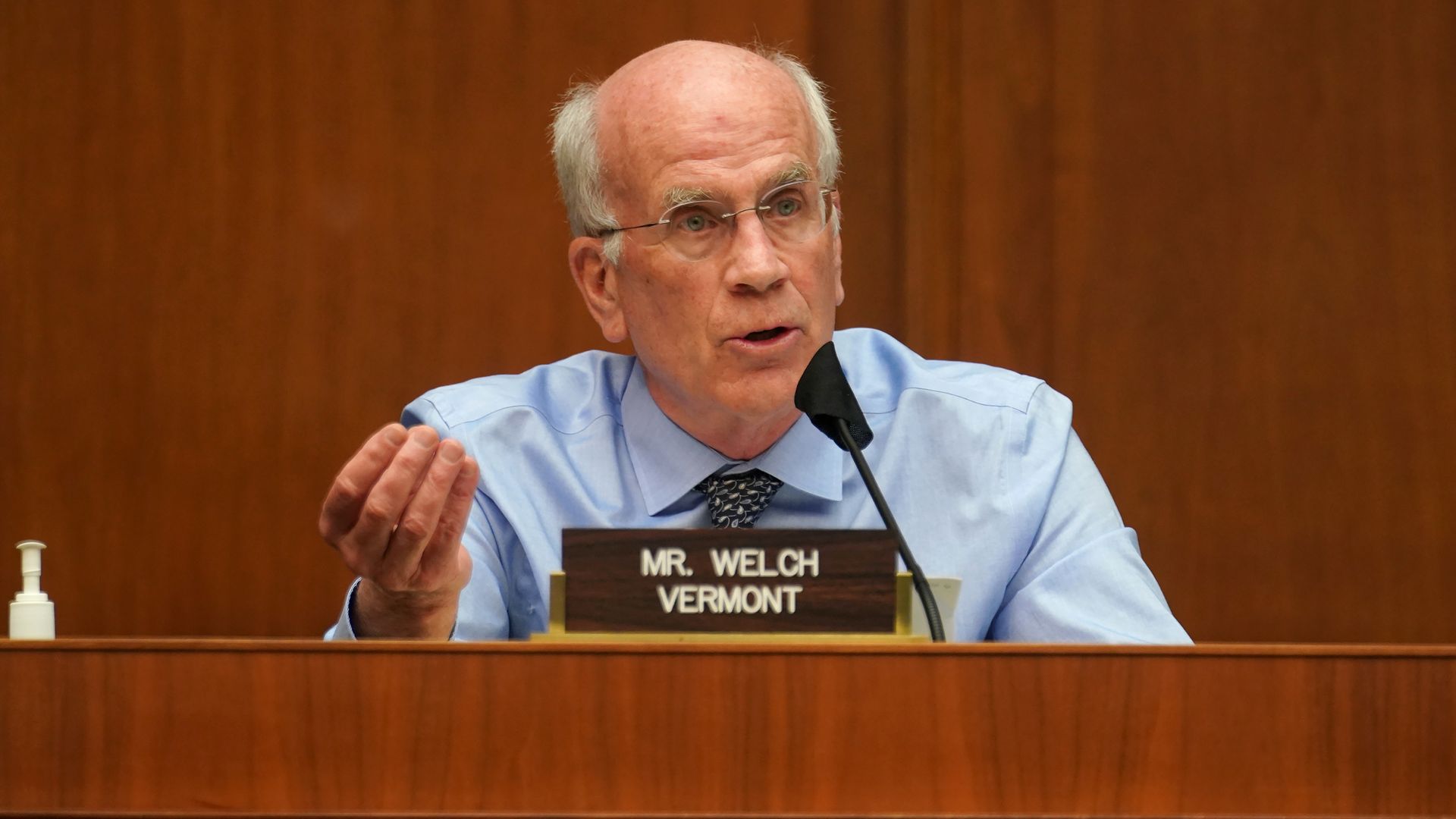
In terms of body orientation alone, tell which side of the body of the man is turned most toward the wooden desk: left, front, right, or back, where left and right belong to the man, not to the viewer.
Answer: front

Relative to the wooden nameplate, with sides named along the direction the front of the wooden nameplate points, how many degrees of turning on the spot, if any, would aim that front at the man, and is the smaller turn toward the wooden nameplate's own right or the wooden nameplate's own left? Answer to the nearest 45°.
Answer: approximately 180°

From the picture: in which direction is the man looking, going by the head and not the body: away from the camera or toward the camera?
toward the camera

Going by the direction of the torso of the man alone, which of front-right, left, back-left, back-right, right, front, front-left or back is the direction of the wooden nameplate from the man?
front

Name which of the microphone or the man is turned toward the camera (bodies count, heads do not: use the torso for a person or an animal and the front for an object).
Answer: the man

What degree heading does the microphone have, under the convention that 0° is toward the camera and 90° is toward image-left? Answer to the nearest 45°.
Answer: approximately 135°

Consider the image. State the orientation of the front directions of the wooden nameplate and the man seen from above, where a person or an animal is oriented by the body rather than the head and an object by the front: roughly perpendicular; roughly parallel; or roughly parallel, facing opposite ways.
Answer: roughly parallel

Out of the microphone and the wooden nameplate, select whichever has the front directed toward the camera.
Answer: the wooden nameplate

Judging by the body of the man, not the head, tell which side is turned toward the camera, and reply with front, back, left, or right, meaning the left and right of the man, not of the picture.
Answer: front

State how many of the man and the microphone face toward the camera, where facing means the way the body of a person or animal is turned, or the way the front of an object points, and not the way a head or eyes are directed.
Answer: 1

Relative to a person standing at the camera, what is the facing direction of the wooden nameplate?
facing the viewer
